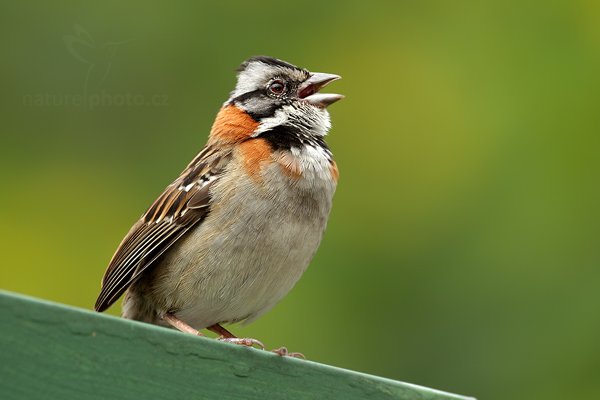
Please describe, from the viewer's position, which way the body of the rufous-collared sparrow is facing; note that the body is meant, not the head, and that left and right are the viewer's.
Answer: facing the viewer and to the right of the viewer
